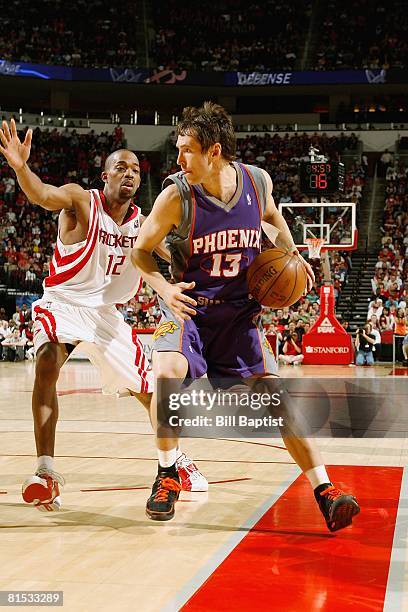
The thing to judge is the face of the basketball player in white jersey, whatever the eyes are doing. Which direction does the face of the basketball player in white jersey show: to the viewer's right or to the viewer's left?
to the viewer's right

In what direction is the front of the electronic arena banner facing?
toward the camera

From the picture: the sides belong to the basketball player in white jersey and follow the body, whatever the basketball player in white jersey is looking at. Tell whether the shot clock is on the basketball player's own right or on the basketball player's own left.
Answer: on the basketball player's own left

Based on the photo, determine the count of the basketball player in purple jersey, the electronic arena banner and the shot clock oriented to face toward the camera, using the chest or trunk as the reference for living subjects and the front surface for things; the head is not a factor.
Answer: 3

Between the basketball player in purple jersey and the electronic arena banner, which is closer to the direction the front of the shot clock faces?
the basketball player in purple jersey

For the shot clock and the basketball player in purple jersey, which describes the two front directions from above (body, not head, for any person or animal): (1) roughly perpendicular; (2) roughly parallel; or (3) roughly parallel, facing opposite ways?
roughly parallel

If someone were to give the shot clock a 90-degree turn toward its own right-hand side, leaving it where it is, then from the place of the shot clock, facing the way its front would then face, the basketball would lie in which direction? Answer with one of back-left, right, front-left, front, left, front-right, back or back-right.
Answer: left

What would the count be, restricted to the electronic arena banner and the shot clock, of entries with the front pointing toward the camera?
2

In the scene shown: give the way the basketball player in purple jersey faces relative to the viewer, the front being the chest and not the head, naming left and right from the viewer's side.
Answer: facing the viewer

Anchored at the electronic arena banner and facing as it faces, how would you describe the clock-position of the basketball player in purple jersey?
The basketball player in purple jersey is roughly at 12 o'clock from the electronic arena banner.

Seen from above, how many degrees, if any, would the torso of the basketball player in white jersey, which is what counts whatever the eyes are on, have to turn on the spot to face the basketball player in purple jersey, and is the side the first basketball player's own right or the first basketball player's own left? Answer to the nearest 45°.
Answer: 0° — they already face them

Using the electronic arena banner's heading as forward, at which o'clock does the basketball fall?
The basketball is roughly at 12 o'clock from the electronic arena banner.

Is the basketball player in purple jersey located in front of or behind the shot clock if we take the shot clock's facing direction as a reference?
in front

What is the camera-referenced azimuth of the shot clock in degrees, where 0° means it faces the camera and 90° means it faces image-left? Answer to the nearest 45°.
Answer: approximately 0°
